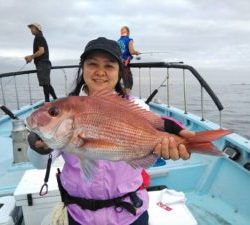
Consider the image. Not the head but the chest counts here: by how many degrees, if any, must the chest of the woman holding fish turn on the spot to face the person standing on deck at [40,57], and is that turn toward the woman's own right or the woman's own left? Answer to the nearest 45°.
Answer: approximately 180°

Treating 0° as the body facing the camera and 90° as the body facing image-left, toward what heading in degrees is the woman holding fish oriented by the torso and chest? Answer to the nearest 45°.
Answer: approximately 0°

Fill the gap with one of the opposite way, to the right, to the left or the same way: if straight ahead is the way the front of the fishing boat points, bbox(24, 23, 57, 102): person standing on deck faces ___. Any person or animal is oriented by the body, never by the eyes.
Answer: to the left

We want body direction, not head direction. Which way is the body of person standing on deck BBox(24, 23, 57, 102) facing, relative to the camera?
to the viewer's left

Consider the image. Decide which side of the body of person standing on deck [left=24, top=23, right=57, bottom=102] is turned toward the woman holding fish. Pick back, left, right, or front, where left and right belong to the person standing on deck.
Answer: left

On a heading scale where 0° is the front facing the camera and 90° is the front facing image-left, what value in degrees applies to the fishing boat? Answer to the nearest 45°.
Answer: approximately 180°
